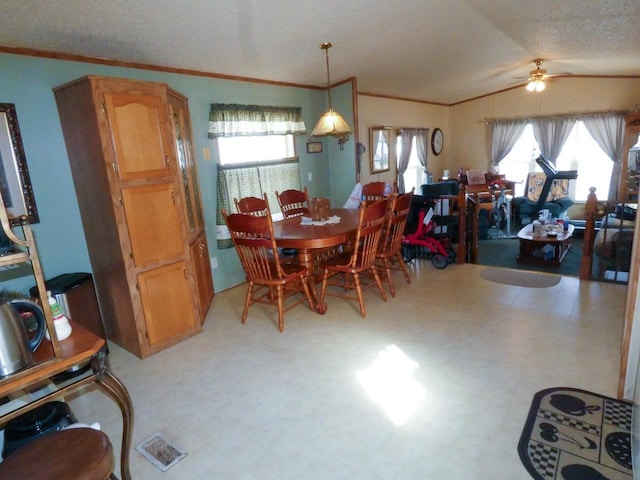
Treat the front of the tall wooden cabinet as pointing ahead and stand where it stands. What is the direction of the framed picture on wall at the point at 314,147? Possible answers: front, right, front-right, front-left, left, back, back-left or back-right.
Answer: left

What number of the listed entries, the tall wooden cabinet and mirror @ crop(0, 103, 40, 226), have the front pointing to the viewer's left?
0

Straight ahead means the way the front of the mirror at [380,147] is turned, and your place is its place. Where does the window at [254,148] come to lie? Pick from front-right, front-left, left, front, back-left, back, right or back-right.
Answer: right

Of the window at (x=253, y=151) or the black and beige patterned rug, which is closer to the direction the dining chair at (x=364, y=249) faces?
the window

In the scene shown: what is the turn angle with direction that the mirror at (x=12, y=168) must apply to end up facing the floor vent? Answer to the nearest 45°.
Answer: approximately 45° to its right

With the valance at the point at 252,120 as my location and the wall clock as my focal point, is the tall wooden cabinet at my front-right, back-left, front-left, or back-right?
back-right

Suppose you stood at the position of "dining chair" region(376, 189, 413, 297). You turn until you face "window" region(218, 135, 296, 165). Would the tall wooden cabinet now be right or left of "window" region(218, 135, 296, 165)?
left

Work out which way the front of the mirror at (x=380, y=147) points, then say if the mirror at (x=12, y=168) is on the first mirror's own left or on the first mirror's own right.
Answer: on the first mirror's own right

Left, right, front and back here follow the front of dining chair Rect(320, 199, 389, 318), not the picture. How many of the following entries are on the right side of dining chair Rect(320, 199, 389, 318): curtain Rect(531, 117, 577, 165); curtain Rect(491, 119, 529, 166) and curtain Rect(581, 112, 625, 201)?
3

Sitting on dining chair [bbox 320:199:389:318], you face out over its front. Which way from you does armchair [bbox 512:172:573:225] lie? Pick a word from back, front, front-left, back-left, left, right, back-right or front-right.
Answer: right

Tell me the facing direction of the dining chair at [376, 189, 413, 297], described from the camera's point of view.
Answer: facing away from the viewer and to the left of the viewer

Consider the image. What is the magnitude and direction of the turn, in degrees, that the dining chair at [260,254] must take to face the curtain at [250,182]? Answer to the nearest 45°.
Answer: approximately 45° to its left

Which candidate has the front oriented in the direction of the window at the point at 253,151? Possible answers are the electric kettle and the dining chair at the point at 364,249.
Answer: the dining chair

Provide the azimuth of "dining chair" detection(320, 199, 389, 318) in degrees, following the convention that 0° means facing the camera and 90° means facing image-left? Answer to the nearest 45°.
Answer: approximately 135°

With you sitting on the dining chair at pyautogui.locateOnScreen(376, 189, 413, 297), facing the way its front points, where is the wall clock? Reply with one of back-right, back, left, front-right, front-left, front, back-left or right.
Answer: front-right

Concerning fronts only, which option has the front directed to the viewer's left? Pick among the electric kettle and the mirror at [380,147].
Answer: the electric kettle

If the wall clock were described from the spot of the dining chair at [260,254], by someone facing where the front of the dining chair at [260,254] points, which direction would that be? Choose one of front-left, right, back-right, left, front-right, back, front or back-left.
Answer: front

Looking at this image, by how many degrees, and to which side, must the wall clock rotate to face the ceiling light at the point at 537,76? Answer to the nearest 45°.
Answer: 0° — it already faces it

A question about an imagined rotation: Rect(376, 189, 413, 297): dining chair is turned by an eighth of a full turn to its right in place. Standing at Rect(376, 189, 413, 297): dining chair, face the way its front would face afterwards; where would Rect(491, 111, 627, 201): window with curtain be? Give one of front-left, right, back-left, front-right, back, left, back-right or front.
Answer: front-right

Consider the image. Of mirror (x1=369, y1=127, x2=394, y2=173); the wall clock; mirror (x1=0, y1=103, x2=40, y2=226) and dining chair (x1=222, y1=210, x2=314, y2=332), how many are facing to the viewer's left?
0

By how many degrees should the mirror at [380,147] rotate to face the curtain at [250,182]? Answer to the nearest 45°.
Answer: approximately 90° to its right

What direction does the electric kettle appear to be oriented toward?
to the viewer's left

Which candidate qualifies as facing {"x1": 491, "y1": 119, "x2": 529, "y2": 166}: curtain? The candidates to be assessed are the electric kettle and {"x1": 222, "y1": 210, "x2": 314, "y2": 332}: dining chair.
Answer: the dining chair
